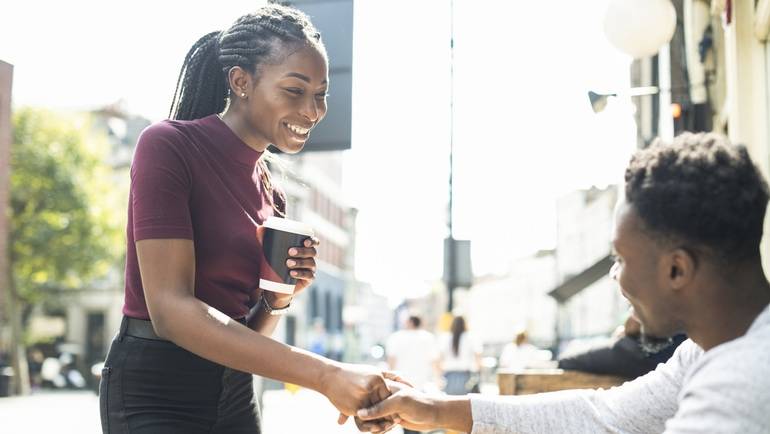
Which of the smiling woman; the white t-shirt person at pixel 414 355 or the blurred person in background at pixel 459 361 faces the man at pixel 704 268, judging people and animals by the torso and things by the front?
the smiling woman

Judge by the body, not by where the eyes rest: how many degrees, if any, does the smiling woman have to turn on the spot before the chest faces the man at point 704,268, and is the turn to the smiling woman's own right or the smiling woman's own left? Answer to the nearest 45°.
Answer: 0° — they already face them

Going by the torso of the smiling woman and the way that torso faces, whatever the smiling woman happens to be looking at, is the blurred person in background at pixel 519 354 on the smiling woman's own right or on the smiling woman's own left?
on the smiling woman's own left

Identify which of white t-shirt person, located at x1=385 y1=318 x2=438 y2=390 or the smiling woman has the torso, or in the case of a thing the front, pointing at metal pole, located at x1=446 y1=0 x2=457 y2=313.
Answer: the white t-shirt person

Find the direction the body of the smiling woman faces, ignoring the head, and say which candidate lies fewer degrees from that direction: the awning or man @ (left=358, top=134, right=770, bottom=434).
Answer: the man

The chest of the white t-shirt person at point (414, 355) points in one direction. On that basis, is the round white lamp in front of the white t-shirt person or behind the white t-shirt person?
behind

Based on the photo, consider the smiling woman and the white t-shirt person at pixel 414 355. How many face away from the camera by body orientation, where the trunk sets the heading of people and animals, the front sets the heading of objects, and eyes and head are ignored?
1

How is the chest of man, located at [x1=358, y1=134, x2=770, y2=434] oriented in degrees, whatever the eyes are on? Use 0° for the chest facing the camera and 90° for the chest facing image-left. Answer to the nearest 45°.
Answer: approximately 135°

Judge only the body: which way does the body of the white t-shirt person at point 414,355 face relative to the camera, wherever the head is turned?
away from the camera

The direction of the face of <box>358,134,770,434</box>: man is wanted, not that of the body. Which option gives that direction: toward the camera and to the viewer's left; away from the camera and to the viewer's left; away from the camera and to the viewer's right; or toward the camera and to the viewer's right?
away from the camera and to the viewer's left

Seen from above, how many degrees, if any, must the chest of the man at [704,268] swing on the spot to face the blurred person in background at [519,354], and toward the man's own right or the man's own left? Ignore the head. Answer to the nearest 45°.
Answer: approximately 45° to the man's own right
